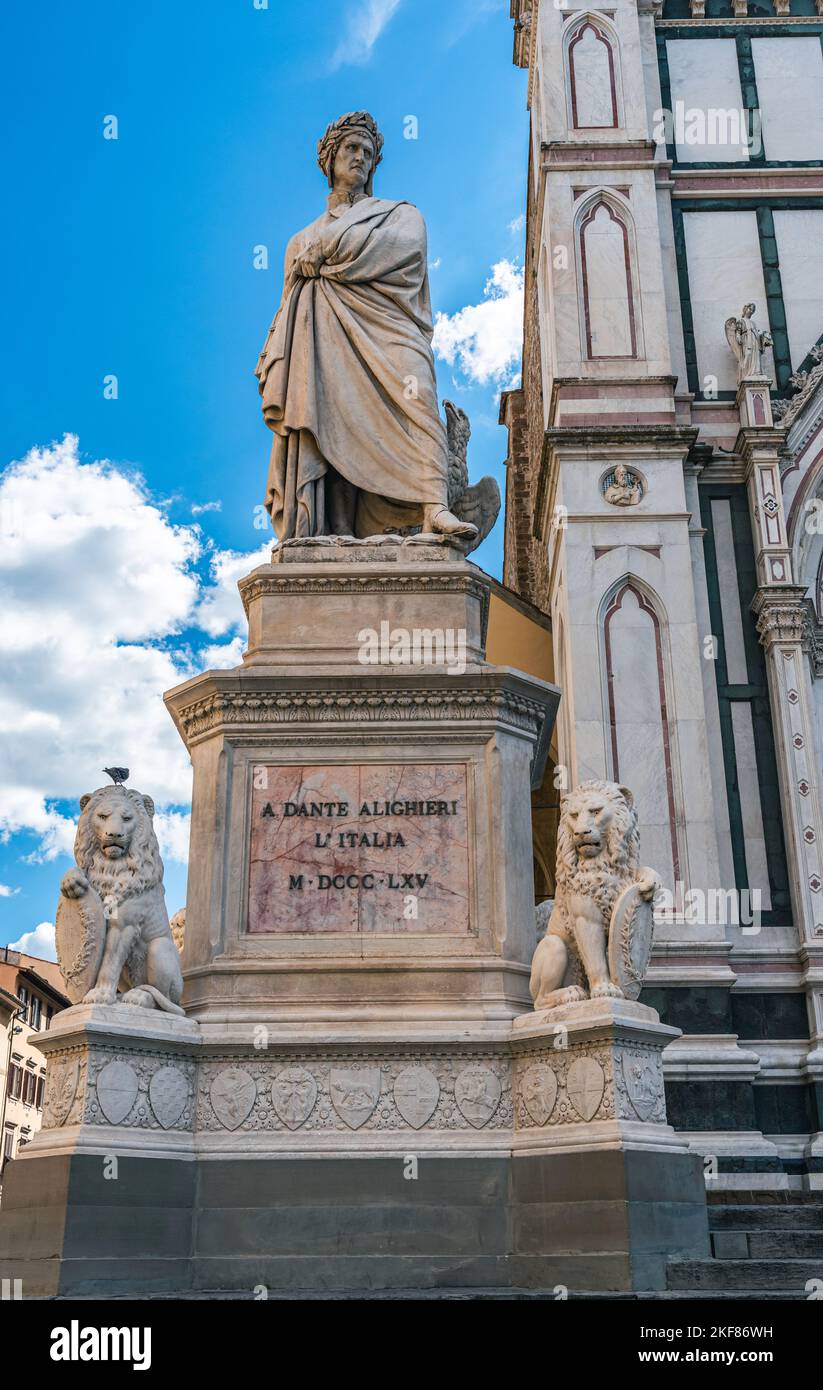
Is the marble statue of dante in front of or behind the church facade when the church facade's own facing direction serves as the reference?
in front

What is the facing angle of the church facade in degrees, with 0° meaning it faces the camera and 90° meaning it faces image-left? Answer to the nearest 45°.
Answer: approximately 0°

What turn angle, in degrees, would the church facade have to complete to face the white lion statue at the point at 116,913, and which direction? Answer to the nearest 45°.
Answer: approximately 45° to its right

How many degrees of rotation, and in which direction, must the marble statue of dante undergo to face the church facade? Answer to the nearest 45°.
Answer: approximately 135° to its left

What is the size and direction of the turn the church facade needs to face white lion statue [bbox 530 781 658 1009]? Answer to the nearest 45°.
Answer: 0° — it already faces it
